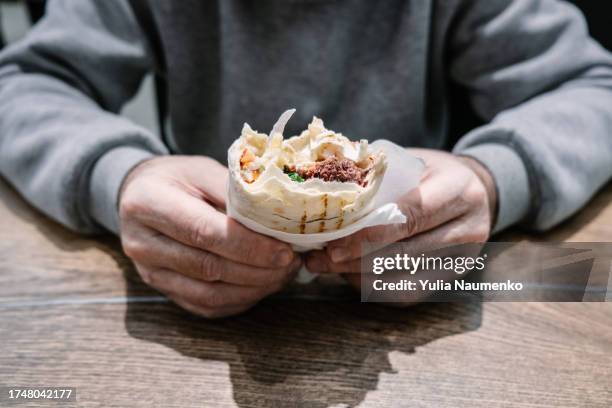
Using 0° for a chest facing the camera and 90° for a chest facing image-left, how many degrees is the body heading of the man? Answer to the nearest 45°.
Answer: approximately 0°
